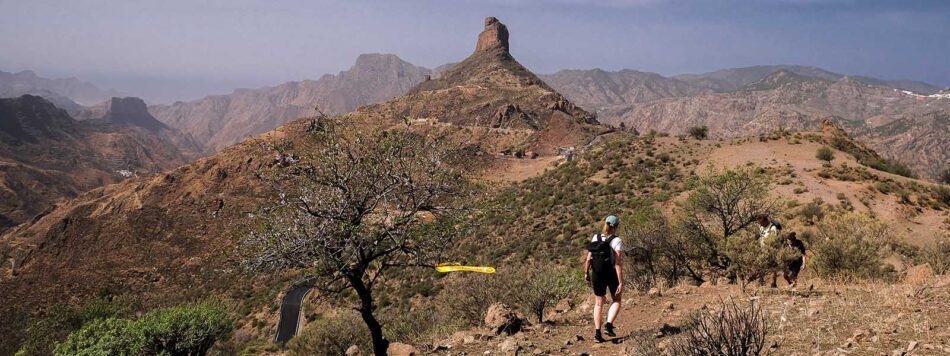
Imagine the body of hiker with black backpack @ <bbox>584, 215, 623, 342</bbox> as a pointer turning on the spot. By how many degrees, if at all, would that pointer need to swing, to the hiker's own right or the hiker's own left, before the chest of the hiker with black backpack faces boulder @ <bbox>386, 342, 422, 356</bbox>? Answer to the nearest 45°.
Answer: approximately 135° to the hiker's own left

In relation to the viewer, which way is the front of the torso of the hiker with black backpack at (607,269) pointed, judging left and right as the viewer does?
facing away from the viewer and to the right of the viewer

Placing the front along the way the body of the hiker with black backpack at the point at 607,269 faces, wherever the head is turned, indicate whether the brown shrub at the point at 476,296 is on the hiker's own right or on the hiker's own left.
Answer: on the hiker's own left

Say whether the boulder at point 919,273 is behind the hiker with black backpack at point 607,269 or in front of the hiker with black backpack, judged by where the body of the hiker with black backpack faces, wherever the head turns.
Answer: in front

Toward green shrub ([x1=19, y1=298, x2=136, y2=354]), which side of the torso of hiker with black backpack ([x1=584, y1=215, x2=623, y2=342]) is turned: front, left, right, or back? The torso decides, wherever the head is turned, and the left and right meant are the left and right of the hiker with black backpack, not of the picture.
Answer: left

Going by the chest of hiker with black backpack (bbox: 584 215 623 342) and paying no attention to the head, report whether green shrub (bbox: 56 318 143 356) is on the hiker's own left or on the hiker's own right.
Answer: on the hiker's own left

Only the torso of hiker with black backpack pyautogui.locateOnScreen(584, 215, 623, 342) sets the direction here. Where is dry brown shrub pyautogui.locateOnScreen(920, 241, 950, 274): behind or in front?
in front

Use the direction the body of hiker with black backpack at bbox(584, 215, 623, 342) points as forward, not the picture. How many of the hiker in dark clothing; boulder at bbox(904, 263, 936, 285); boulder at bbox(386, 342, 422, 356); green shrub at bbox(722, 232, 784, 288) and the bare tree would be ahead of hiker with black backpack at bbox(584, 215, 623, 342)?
3
